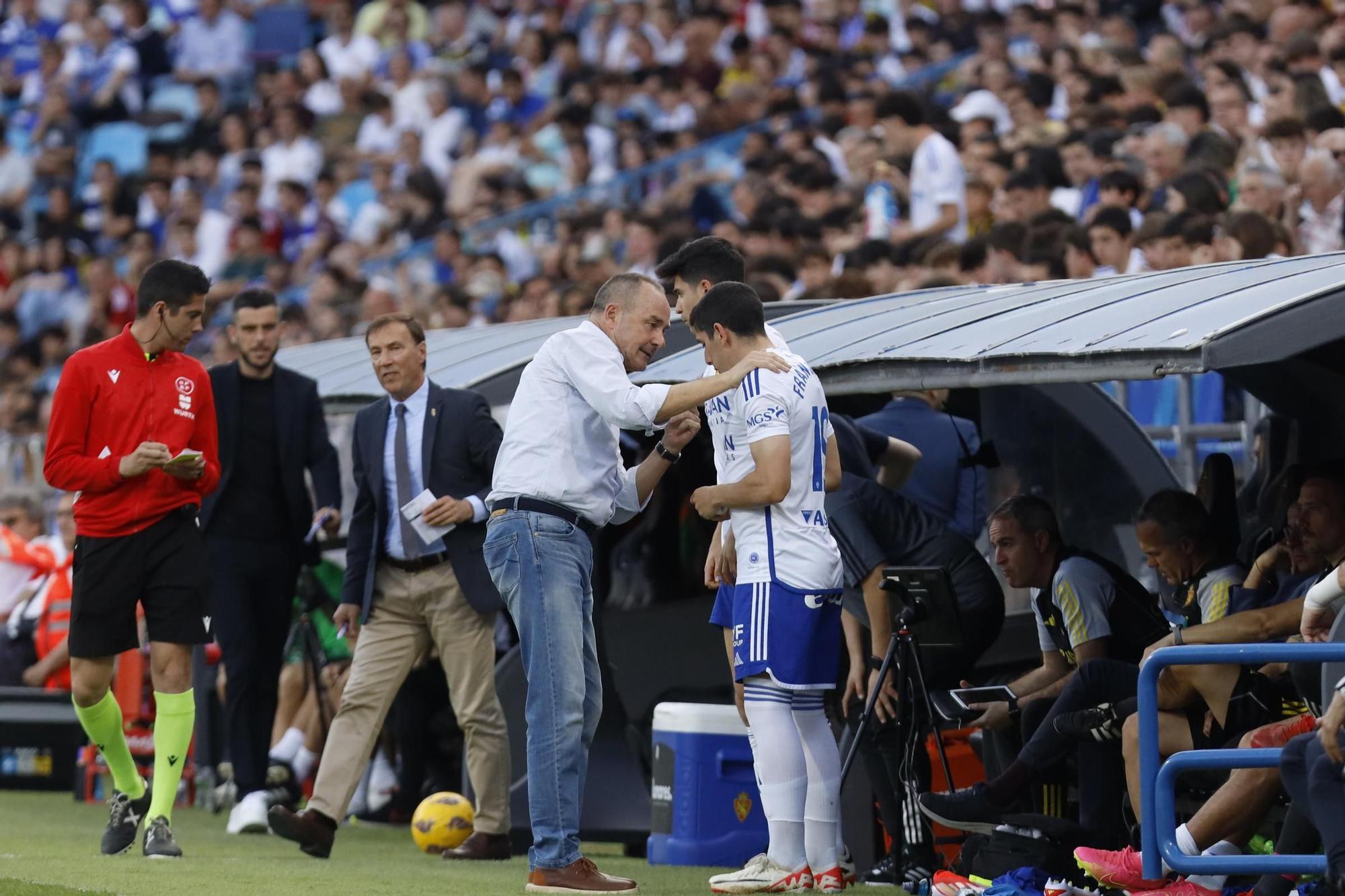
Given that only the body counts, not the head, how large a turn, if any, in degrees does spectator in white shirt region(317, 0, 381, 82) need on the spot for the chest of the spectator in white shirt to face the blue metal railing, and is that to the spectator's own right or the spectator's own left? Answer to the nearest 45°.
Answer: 0° — they already face it

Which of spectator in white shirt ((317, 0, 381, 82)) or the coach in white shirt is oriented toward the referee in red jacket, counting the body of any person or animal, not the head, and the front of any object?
the spectator in white shirt

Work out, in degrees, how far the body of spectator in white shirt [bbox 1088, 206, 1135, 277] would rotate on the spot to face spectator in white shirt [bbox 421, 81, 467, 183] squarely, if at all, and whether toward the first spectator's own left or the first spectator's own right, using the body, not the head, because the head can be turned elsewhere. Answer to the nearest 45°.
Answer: approximately 90° to the first spectator's own right

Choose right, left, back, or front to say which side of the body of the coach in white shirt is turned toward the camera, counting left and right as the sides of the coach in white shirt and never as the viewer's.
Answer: right

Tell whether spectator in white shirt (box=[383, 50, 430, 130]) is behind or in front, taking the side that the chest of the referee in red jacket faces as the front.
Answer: behind

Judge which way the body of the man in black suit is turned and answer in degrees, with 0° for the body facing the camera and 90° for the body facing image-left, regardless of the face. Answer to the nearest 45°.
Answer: approximately 0°

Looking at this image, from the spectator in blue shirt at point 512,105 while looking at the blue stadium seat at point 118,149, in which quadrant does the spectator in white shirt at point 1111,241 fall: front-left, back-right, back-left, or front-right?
back-left

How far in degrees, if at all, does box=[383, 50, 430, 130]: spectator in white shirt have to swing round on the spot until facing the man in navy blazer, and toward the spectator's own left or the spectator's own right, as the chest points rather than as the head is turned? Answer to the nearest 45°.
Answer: approximately 45° to the spectator's own left

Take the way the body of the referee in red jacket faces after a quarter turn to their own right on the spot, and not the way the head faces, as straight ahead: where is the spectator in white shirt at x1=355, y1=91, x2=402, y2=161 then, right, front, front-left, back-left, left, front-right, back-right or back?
right

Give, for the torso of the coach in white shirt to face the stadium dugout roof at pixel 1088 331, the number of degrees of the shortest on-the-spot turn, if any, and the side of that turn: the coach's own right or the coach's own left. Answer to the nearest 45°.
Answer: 0° — they already face it

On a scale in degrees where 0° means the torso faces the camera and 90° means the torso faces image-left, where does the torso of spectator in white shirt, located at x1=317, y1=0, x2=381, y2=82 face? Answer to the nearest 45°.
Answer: approximately 0°
